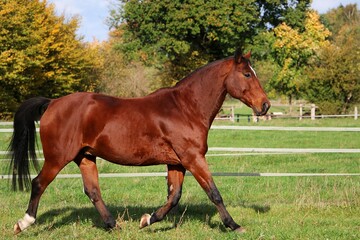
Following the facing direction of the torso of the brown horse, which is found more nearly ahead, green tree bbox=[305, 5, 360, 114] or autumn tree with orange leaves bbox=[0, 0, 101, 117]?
the green tree

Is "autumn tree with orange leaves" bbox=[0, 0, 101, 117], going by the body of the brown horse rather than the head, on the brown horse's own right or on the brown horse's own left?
on the brown horse's own left

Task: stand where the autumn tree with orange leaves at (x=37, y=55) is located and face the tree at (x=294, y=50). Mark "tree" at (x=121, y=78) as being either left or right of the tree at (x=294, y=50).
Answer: left

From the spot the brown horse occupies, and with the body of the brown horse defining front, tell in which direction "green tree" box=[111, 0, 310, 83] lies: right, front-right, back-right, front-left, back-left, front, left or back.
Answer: left

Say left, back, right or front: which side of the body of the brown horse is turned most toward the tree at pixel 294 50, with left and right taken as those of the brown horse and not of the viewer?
left

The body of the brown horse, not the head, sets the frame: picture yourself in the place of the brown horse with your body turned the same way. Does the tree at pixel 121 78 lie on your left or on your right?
on your left

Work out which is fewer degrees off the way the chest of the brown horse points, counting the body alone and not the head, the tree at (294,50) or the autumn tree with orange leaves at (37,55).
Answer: the tree

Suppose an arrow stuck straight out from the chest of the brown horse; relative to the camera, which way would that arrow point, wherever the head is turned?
to the viewer's right

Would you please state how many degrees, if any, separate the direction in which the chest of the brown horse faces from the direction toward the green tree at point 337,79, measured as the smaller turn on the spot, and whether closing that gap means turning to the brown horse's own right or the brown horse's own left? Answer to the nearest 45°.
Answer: approximately 45° to the brown horse's own left
